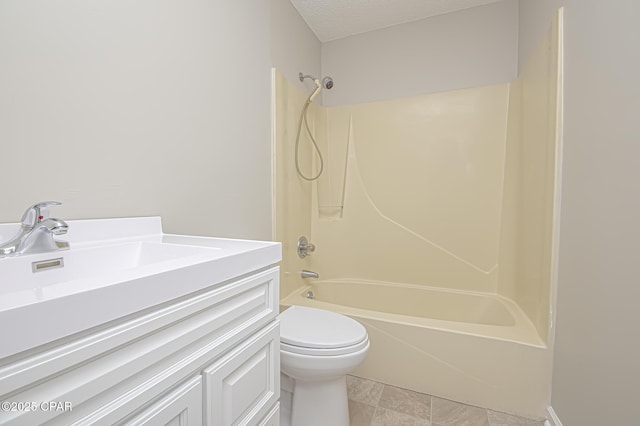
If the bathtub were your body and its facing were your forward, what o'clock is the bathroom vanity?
The bathroom vanity is roughly at 1 o'clock from the bathtub.

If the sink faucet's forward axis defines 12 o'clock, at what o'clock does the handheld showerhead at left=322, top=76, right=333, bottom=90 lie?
The handheld showerhead is roughly at 10 o'clock from the sink faucet.

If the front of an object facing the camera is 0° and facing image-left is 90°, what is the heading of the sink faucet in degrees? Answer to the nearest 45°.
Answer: approximately 315°

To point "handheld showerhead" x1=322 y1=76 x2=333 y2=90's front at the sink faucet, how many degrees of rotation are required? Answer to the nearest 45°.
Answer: approximately 90° to its right

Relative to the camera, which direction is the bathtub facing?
toward the camera

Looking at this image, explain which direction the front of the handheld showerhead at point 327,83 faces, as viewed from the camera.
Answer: facing the viewer and to the right of the viewer

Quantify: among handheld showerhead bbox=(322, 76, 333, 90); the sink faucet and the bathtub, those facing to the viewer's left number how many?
0

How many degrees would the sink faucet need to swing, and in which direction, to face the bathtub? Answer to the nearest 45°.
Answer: approximately 45° to its left

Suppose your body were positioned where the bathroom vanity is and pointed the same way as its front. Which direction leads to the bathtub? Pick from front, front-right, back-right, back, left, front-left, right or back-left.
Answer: front-left

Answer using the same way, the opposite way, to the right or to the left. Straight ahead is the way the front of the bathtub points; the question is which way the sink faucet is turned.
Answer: to the left

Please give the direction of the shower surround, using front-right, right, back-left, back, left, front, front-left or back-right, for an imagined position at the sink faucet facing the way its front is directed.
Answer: front-left

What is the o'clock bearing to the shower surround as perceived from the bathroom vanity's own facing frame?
The shower surround is roughly at 10 o'clock from the bathroom vanity.

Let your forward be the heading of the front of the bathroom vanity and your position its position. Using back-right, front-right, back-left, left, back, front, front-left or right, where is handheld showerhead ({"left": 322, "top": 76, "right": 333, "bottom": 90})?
left

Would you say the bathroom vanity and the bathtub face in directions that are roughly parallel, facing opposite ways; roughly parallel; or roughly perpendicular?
roughly perpendicular
